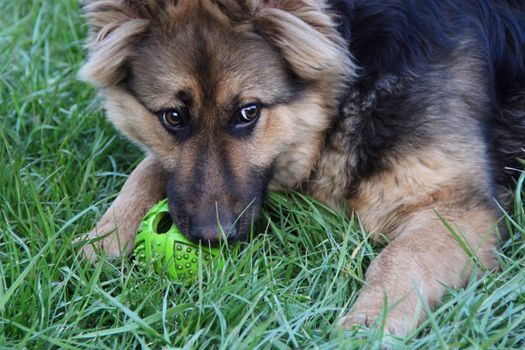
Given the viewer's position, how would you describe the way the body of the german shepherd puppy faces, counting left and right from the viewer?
facing the viewer and to the left of the viewer
